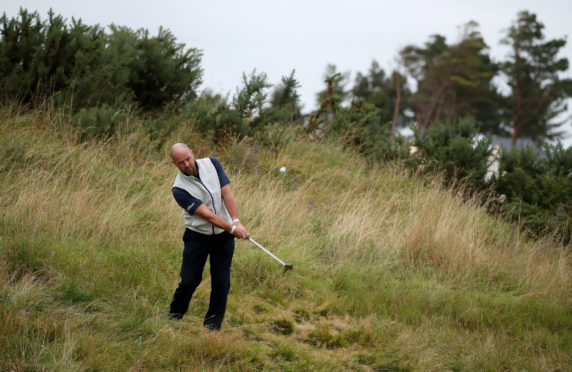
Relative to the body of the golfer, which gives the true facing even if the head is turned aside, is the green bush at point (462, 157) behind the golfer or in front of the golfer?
behind

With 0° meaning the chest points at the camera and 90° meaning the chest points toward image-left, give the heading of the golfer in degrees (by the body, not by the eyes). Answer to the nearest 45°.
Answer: approximately 0°

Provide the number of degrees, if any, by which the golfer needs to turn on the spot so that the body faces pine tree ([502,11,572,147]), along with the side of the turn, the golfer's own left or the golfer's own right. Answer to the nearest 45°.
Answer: approximately 135° to the golfer's own left
